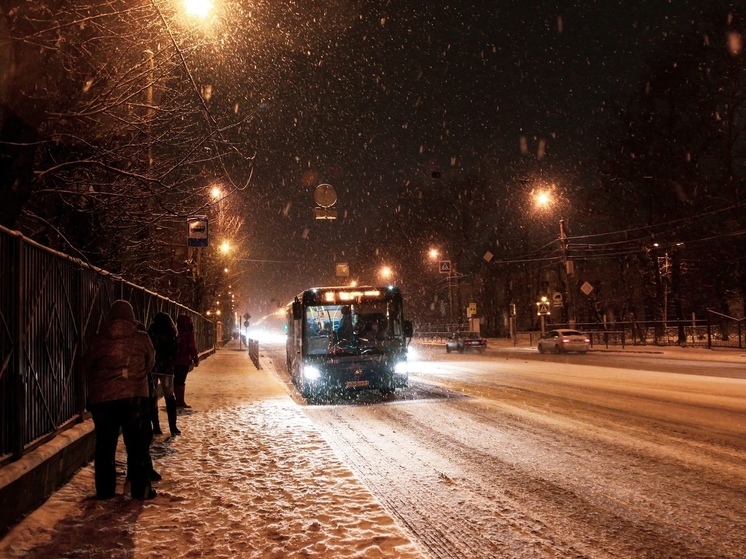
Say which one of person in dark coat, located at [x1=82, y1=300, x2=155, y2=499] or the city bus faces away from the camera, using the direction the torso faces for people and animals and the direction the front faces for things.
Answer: the person in dark coat

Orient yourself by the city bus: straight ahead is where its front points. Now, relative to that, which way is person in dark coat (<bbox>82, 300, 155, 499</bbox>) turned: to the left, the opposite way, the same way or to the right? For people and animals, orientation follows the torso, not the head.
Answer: the opposite way

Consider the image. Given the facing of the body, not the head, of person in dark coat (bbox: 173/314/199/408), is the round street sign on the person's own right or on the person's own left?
on the person's own left

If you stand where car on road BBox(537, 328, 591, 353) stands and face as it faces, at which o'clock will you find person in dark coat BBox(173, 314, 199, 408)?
The person in dark coat is roughly at 8 o'clock from the car on road.

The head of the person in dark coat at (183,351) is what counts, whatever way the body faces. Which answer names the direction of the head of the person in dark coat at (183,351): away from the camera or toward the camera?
away from the camera

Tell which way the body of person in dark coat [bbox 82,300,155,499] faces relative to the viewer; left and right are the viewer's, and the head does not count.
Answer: facing away from the viewer

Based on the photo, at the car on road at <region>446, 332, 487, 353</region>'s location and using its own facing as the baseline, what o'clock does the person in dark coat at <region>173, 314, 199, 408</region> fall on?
The person in dark coat is roughly at 8 o'clock from the car on road.

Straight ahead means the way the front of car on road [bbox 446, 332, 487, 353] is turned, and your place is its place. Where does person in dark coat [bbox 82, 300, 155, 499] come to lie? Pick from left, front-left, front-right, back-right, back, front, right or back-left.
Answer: back-left

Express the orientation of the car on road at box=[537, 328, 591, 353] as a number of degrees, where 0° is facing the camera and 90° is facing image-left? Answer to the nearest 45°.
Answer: approximately 135°
